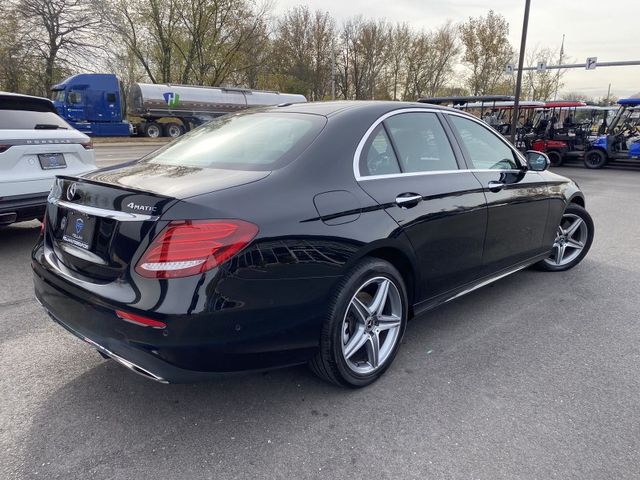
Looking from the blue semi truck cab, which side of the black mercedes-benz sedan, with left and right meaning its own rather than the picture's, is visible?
left

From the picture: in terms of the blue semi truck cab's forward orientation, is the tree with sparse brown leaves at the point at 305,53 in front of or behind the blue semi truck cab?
behind

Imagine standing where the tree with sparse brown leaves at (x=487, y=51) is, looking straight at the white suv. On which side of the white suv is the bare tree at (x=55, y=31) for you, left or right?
right

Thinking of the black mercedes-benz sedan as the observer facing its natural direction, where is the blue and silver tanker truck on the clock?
The blue and silver tanker truck is roughly at 10 o'clock from the black mercedes-benz sedan.

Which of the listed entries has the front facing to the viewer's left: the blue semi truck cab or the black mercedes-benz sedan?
the blue semi truck cab

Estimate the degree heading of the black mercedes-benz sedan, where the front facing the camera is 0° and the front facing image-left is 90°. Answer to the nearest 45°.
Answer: approximately 225°

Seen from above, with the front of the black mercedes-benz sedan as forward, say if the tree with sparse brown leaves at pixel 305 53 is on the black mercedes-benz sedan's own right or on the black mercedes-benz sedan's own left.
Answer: on the black mercedes-benz sedan's own left

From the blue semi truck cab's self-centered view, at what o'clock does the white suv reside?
The white suv is roughly at 9 o'clock from the blue semi truck cab.

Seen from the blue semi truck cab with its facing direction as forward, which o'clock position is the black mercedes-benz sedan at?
The black mercedes-benz sedan is roughly at 9 o'clock from the blue semi truck cab.

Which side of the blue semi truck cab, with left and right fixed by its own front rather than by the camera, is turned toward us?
left

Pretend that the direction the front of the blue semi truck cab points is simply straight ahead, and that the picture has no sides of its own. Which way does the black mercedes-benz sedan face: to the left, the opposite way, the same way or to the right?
the opposite way

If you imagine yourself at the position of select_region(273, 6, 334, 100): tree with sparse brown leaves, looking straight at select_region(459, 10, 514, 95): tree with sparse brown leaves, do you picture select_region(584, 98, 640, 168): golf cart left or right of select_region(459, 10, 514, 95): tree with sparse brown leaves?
right

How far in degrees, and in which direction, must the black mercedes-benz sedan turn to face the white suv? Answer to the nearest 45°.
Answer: approximately 90° to its left

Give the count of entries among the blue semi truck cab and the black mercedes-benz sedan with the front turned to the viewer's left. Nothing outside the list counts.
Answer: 1

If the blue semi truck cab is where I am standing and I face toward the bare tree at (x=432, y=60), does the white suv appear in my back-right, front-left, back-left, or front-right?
back-right
